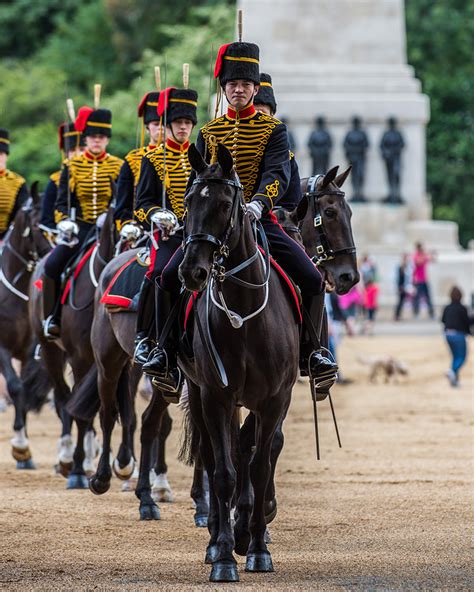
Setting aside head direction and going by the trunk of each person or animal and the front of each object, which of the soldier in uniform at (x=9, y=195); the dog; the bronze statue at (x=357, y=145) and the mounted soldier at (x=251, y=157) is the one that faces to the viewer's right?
the dog

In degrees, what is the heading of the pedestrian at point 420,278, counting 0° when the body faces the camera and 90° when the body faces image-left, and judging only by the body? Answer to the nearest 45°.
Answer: approximately 0°

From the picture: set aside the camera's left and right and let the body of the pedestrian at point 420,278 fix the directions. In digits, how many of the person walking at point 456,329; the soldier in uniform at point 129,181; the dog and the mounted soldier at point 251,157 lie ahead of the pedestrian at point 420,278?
4

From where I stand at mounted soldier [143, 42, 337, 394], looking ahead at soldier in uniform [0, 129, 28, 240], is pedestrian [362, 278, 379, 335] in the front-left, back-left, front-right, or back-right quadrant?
front-right

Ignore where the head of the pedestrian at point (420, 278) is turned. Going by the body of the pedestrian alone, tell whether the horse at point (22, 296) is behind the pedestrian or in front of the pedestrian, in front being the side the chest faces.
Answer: in front

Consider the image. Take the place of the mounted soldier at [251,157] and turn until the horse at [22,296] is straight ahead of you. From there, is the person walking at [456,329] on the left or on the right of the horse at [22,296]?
right

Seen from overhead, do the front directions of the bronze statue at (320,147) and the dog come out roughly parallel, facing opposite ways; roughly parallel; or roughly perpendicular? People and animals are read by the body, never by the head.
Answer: roughly perpendicular

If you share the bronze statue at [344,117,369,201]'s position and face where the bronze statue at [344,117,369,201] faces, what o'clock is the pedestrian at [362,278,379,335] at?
The pedestrian is roughly at 12 o'clock from the bronze statue.

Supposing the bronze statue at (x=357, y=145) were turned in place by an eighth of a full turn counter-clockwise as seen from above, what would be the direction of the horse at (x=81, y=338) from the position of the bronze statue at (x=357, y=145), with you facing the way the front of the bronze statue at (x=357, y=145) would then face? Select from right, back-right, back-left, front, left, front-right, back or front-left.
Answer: front-right

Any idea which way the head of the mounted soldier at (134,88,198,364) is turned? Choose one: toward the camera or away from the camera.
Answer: toward the camera

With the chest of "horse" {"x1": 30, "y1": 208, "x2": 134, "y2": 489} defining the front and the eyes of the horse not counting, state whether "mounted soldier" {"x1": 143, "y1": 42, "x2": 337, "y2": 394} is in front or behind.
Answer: in front

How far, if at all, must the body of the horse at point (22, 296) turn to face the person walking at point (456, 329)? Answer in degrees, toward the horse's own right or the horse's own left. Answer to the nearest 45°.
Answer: approximately 90° to the horse's own left

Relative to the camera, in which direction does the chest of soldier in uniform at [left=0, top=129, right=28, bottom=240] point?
toward the camera

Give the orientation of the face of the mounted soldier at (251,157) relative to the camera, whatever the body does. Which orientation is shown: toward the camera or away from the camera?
toward the camera

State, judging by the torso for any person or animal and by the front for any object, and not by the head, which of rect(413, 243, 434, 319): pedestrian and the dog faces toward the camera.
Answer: the pedestrian
